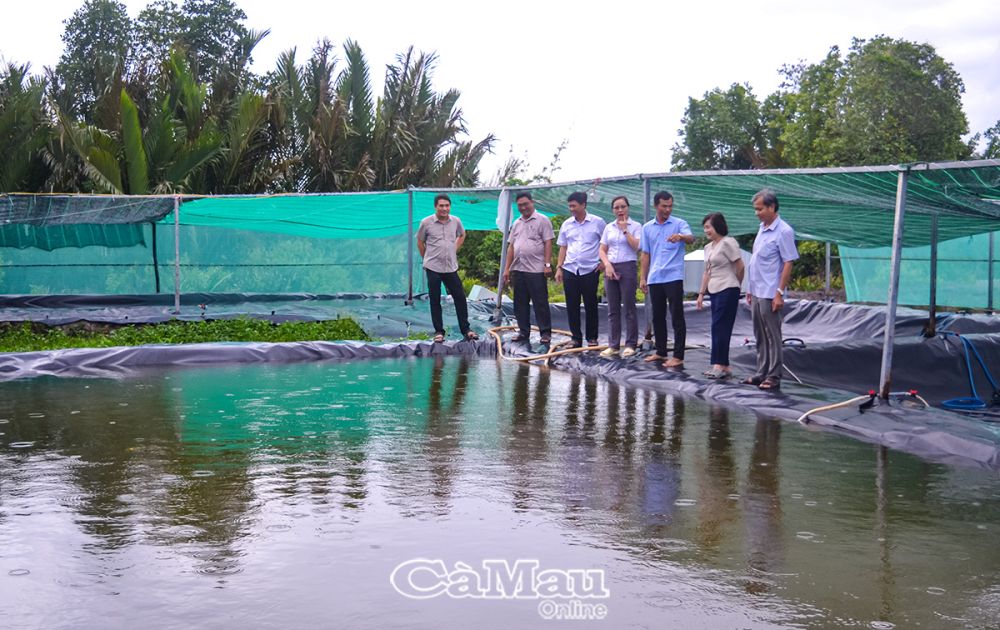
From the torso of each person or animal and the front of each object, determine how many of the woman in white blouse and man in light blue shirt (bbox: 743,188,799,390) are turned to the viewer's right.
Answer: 0

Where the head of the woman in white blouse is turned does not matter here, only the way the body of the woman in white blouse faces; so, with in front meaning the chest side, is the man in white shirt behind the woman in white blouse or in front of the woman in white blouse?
behind

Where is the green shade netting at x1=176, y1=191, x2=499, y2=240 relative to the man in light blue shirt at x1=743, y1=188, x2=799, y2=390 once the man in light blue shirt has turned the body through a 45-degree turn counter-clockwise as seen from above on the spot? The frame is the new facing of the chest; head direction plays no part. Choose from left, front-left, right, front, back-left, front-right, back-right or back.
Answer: back-right

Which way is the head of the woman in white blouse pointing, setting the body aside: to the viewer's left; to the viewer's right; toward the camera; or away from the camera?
toward the camera

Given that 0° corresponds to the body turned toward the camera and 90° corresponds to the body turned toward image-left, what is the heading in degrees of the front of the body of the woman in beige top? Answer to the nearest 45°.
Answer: approximately 45°

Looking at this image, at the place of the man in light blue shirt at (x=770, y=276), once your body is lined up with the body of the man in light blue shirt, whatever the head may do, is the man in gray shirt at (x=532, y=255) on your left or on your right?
on your right

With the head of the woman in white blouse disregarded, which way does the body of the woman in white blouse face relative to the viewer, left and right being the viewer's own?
facing the viewer

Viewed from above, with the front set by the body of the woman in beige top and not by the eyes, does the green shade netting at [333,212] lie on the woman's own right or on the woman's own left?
on the woman's own right

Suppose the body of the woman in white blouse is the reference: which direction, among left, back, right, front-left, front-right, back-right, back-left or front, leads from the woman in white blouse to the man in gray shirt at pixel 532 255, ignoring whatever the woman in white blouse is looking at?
back-right

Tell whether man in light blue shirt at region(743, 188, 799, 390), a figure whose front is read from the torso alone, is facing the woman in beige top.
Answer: no

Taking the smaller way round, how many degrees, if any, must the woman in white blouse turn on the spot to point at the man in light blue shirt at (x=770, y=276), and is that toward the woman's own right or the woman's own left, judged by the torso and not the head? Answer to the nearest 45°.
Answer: approximately 45° to the woman's own left

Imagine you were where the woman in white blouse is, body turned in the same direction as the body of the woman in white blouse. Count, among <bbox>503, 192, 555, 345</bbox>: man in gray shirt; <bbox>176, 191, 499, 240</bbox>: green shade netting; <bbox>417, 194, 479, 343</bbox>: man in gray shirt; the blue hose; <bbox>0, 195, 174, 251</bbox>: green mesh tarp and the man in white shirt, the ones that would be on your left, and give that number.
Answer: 1

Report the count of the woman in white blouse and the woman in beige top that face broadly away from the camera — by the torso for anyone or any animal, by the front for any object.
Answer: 0

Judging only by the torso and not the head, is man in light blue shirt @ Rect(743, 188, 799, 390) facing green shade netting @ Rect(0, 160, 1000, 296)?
no

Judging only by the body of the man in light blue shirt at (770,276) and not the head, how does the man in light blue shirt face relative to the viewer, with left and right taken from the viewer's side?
facing the viewer and to the left of the viewer

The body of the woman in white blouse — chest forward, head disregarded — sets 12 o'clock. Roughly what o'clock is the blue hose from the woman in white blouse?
The blue hose is roughly at 9 o'clock from the woman in white blouse.

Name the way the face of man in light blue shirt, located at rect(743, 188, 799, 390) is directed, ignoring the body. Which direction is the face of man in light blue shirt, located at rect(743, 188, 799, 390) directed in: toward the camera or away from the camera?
toward the camera

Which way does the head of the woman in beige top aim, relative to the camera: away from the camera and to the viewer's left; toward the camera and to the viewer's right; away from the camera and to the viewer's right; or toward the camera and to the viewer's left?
toward the camera and to the viewer's left

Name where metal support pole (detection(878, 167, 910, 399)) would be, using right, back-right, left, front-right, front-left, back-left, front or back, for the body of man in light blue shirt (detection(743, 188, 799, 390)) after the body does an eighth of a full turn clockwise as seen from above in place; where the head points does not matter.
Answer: back-left
